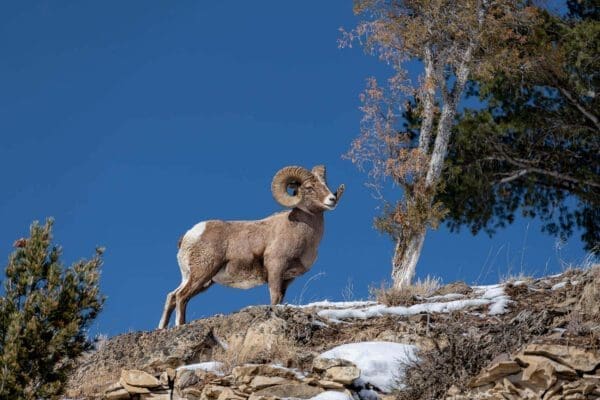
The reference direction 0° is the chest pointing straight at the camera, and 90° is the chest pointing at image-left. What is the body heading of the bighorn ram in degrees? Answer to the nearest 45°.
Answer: approximately 270°

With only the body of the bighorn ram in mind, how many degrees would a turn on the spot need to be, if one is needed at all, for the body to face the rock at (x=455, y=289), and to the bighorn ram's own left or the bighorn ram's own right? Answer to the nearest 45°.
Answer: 0° — it already faces it

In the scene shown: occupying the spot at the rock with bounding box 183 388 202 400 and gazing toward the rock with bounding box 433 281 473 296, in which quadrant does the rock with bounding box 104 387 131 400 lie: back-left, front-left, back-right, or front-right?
back-left

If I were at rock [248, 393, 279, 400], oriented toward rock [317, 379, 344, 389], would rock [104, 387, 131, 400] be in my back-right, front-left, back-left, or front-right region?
back-left

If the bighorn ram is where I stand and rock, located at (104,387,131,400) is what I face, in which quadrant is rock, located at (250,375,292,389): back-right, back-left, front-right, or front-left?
front-left

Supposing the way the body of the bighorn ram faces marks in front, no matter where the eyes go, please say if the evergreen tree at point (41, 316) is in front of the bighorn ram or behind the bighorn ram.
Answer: behind

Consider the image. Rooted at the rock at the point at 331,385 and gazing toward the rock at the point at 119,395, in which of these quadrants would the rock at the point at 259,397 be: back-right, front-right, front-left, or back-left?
front-left

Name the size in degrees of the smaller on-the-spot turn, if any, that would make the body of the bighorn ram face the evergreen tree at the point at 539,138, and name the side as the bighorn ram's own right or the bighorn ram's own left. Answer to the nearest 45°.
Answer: approximately 45° to the bighorn ram's own left
